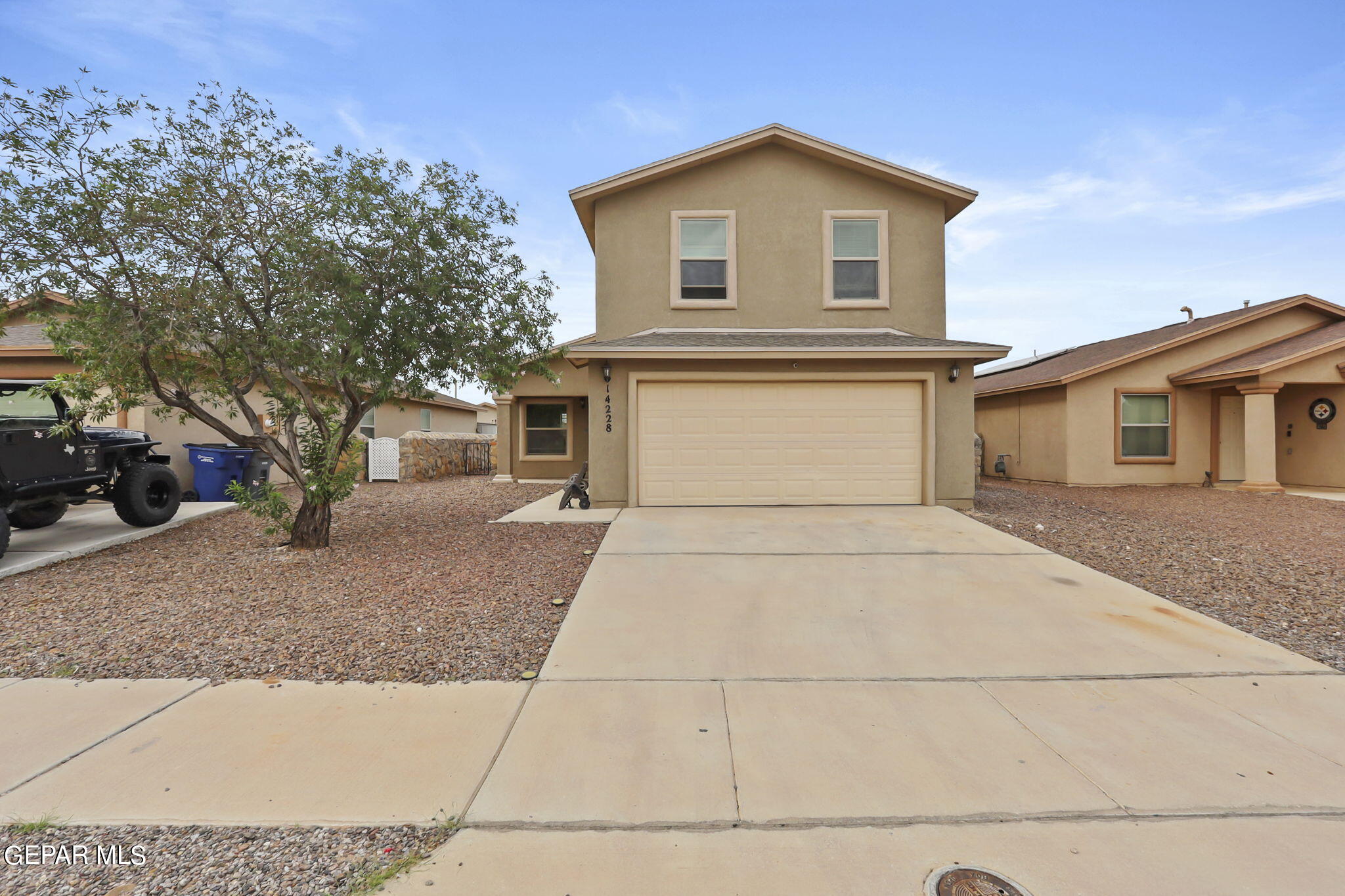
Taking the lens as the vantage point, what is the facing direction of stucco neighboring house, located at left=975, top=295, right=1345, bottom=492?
facing the viewer and to the right of the viewer

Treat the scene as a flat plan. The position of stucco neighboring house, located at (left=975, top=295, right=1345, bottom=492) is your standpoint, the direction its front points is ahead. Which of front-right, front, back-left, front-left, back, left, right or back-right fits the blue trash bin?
right

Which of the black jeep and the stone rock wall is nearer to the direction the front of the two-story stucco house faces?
the black jeep

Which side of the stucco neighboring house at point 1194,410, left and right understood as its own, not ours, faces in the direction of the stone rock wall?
right

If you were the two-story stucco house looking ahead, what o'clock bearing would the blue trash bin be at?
The blue trash bin is roughly at 3 o'clock from the two-story stucco house.

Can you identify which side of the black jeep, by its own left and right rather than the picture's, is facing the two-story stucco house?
right

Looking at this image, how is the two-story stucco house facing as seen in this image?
toward the camera

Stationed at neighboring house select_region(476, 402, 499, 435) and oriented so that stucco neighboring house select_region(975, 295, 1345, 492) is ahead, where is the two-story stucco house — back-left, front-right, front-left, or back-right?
front-right

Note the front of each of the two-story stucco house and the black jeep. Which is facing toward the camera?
the two-story stucco house

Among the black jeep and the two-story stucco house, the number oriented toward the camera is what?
1

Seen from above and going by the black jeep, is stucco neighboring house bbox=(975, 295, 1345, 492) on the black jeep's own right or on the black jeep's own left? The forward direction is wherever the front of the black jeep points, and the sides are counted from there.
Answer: on the black jeep's own right

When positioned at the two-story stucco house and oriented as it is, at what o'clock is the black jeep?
The black jeep is roughly at 2 o'clock from the two-story stucco house.

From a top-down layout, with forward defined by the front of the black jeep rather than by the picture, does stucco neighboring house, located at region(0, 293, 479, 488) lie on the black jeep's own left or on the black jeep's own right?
on the black jeep's own left

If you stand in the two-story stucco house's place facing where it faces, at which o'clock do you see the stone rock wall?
The stone rock wall is roughly at 4 o'clock from the two-story stucco house.
